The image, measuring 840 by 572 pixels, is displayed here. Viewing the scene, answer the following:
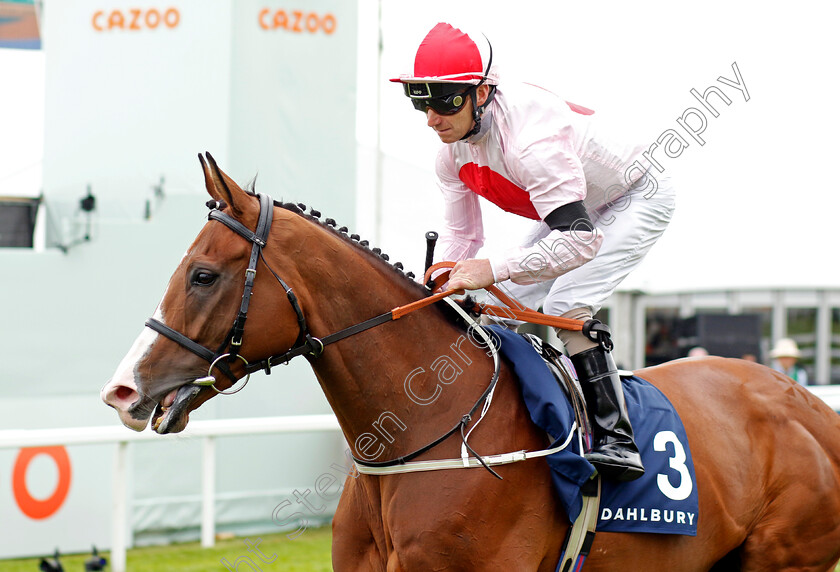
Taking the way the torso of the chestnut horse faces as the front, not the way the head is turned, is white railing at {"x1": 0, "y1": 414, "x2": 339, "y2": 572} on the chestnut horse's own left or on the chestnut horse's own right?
on the chestnut horse's own right

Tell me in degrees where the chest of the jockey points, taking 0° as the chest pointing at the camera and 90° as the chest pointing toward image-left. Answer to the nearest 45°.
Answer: approximately 45°

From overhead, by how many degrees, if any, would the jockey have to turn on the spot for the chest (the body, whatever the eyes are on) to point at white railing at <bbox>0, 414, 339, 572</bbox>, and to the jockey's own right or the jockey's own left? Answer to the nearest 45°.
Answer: approximately 90° to the jockey's own right

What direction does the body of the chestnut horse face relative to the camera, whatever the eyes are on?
to the viewer's left
